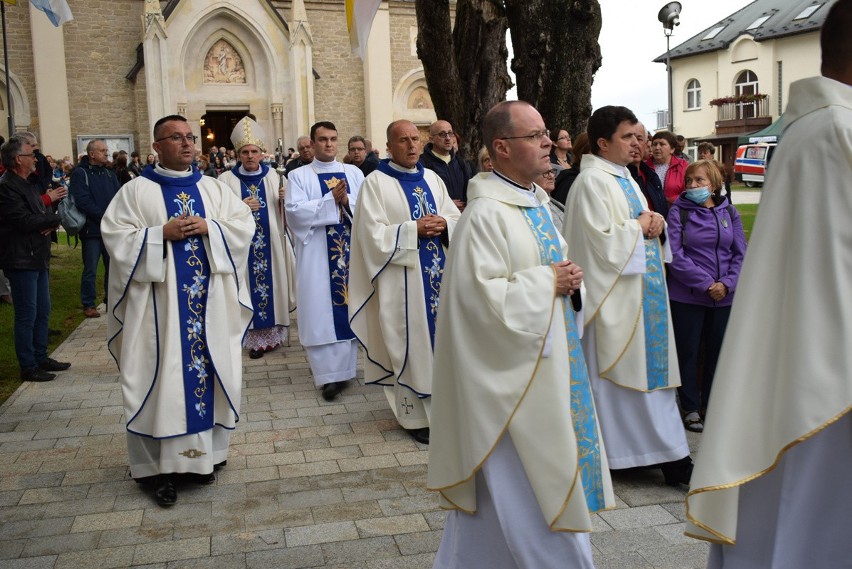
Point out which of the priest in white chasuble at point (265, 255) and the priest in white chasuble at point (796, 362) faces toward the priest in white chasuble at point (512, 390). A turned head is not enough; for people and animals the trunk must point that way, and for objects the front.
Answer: the priest in white chasuble at point (265, 255)

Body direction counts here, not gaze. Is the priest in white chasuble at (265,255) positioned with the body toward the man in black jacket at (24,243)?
no

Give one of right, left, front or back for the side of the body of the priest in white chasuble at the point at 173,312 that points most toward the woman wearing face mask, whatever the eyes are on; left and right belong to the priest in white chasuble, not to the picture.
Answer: left

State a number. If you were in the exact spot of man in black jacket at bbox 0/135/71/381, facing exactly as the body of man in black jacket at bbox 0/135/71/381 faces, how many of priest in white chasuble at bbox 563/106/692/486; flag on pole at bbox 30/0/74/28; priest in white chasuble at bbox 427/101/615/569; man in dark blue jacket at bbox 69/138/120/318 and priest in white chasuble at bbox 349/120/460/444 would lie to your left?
2

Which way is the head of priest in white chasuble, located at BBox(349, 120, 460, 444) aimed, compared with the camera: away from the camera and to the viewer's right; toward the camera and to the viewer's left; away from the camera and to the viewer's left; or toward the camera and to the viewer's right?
toward the camera and to the viewer's right

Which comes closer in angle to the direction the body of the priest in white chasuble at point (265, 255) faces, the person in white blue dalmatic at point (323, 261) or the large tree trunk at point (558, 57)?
the person in white blue dalmatic

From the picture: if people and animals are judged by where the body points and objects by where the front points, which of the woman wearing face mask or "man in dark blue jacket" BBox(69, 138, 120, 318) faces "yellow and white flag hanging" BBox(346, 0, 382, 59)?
the man in dark blue jacket

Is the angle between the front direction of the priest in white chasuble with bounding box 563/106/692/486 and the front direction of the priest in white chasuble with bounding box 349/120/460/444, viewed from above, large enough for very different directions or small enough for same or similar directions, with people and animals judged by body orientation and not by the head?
same or similar directions

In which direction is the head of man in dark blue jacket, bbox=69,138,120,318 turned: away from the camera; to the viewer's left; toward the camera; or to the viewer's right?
to the viewer's right

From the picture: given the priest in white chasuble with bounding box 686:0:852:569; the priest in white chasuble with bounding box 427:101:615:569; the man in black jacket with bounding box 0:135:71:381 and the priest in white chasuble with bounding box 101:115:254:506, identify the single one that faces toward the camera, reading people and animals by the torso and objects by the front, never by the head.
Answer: the priest in white chasuble with bounding box 101:115:254:506

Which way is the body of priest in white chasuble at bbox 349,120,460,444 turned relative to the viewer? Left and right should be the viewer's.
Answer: facing the viewer and to the right of the viewer

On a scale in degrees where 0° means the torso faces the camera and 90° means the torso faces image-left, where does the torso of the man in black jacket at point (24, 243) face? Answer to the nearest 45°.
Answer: approximately 270°

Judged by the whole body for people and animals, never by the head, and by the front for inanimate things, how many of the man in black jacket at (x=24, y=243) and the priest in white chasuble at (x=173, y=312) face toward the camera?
1

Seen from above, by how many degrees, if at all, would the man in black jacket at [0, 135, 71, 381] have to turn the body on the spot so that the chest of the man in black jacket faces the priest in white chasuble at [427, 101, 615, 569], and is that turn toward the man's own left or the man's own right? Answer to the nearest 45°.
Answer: approximately 90° to the man's own right

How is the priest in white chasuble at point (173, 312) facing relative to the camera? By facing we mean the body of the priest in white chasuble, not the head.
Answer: toward the camera
